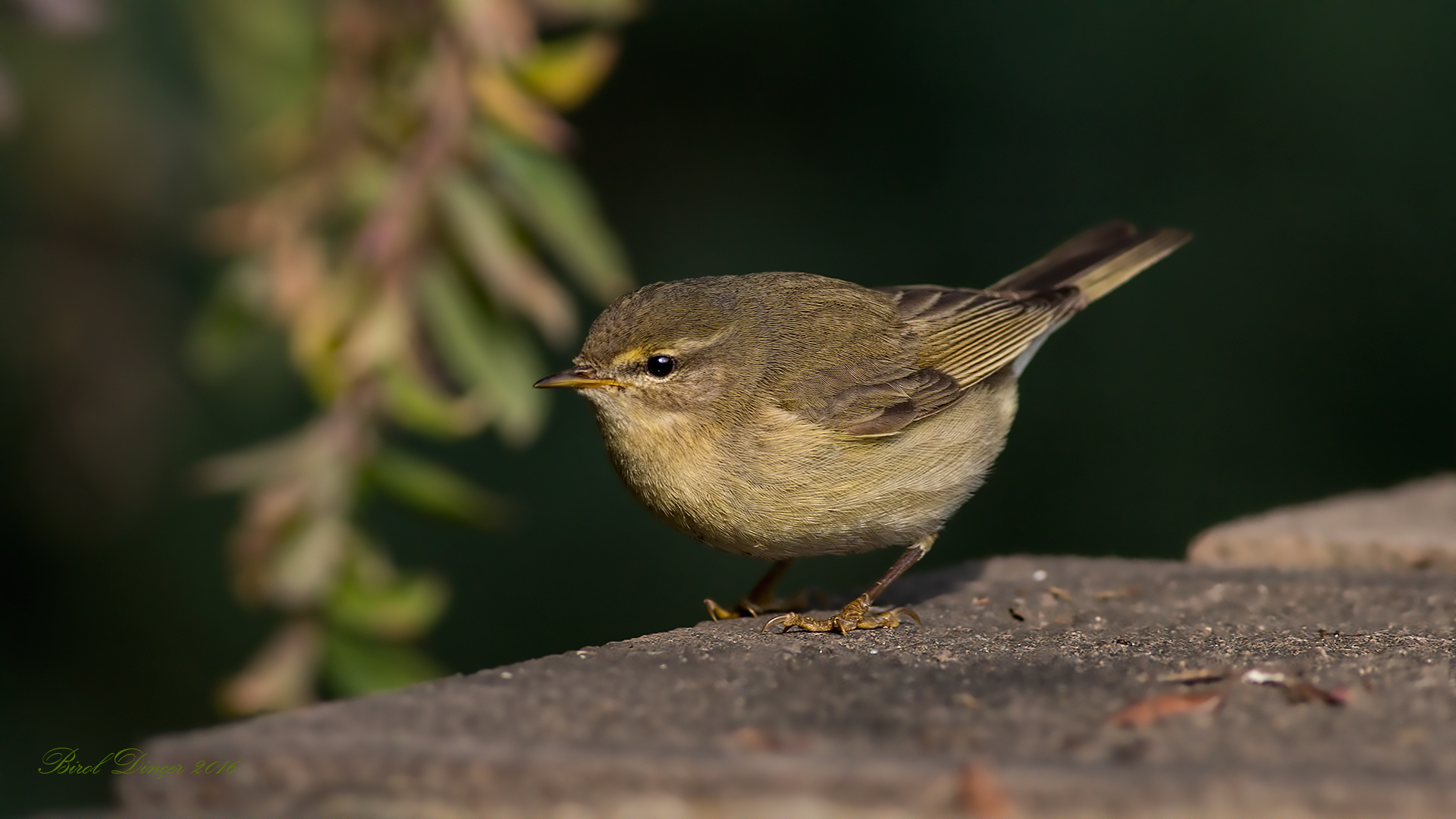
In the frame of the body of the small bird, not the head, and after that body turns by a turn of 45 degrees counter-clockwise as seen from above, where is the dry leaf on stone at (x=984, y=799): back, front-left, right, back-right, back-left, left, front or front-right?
front-left

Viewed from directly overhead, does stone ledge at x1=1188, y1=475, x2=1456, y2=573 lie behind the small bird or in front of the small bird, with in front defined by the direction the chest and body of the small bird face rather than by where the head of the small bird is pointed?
behind

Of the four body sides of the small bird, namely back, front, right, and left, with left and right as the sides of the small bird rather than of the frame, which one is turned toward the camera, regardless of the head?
left
